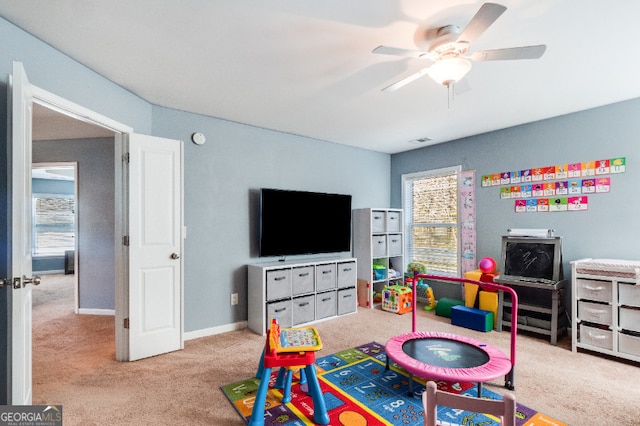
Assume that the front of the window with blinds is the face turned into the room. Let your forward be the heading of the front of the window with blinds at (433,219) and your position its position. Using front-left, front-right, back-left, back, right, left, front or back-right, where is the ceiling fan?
front-left

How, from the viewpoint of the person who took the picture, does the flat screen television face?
facing the viewer and to the right of the viewer

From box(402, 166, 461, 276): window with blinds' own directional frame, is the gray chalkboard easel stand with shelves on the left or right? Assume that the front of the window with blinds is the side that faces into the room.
on its left

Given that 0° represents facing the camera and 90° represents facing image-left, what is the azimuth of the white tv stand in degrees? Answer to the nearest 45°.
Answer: approximately 315°

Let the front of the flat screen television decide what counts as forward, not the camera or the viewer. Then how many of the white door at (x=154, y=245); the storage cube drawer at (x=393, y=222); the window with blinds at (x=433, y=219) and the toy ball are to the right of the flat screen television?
1

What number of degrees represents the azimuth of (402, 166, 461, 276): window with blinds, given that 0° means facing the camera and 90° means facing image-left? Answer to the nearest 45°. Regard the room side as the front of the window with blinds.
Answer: approximately 45°

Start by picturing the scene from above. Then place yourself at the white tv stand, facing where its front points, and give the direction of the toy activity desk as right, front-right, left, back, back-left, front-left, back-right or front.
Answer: front-right

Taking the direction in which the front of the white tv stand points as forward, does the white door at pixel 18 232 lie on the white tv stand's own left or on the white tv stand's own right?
on the white tv stand's own right

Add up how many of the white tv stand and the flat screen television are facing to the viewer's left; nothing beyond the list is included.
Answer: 0
